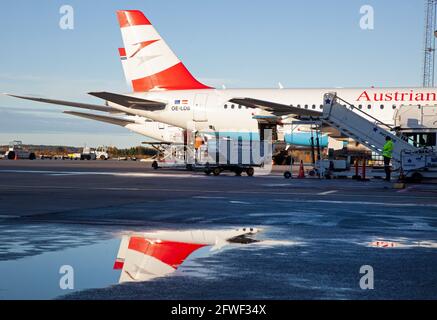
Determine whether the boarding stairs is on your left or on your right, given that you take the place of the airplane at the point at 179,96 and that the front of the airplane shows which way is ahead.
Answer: on your right

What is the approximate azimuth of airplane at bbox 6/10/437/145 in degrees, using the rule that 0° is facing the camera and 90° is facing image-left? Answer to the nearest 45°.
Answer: approximately 270°

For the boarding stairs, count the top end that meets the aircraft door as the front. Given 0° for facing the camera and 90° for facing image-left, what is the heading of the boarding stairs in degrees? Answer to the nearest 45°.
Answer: approximately 90°

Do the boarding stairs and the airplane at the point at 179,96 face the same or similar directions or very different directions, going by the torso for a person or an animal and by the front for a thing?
very different directions
